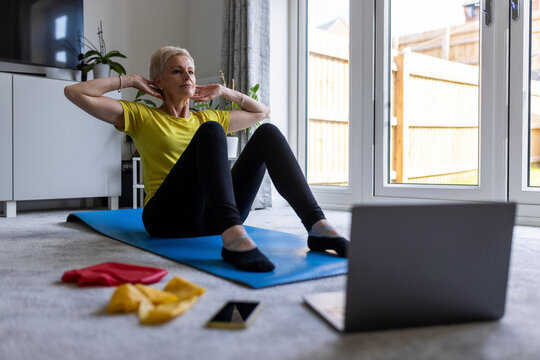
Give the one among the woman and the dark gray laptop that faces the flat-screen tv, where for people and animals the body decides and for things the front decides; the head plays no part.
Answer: the dark gray laptop

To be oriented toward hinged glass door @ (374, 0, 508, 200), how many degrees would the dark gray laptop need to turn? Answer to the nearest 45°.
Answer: approximately 45° to its right

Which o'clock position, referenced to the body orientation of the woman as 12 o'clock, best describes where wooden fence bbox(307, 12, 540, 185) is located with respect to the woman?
The wooden fence is roughly at 9 o'clock from the woman.

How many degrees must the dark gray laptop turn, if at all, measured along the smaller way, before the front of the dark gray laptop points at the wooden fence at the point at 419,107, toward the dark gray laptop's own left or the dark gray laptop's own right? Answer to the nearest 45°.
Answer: approximately 45° to the dark gray laptop's own right

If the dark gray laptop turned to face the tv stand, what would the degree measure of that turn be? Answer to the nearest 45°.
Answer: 0° — it already faces it

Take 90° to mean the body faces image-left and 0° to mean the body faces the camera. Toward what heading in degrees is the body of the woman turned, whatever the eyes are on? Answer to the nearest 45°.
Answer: approximately 315°

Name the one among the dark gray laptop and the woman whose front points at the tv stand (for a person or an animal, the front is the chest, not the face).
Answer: the dark gray laptop

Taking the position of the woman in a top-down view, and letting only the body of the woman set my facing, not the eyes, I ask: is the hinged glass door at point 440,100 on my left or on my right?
on my left

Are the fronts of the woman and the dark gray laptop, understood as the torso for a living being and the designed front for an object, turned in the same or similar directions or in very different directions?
very different directions

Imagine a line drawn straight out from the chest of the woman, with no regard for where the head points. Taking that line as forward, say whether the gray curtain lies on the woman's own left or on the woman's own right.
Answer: on the woman's own left

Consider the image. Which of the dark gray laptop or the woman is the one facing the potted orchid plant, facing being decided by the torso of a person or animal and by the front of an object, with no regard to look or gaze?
the dark gray laptop

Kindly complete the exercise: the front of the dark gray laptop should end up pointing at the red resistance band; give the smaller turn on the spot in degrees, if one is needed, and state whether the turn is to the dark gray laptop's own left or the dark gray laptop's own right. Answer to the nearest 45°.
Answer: approximately 45° to the dark gray laptop's own left

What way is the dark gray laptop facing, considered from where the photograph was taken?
facing away from the viewer and to the left of the viewer

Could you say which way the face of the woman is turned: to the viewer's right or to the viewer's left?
to the viewer's right
